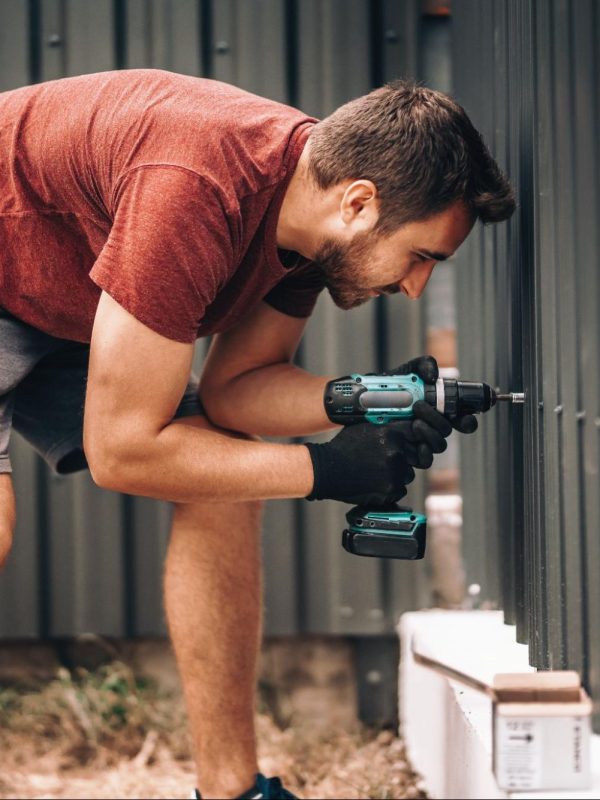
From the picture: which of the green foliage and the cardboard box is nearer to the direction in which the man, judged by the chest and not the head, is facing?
the cardboard box

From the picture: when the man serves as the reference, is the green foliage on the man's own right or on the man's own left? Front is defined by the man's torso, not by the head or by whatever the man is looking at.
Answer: on the man's own left

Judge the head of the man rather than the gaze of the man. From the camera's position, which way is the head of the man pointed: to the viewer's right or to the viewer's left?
to the viewer's right

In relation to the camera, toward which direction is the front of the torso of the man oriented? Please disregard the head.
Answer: to the viewer's right

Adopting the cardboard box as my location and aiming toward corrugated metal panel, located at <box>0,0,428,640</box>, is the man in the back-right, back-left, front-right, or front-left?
front-left

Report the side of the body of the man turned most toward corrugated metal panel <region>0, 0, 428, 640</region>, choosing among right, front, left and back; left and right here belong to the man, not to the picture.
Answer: left

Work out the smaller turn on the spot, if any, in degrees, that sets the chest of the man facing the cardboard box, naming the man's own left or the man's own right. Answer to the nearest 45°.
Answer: approximately 45° to the man's own right
